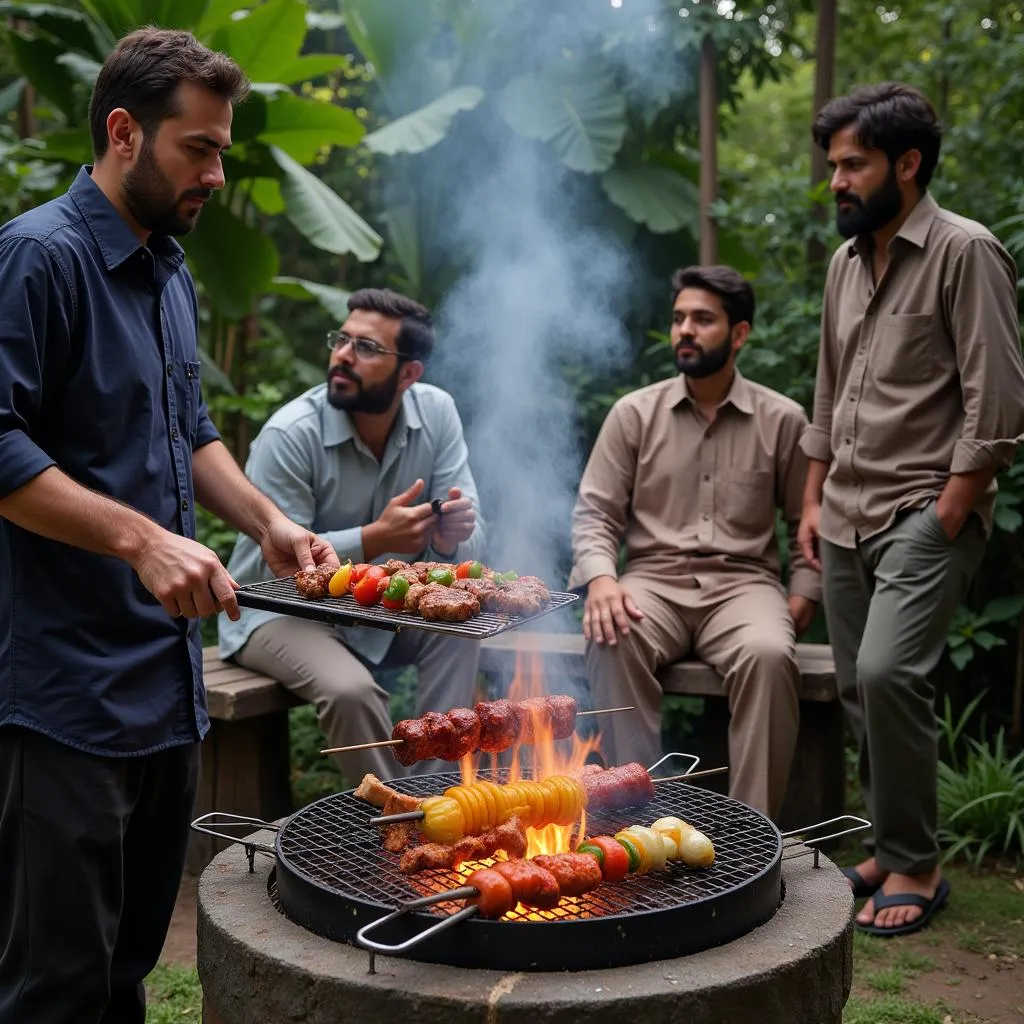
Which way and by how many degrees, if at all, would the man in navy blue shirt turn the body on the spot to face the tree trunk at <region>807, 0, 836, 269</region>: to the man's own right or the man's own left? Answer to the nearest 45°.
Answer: approximately 90° to the man's own left

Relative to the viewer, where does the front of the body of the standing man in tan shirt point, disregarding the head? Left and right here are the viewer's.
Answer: facing the viewer and to the left of the viewer

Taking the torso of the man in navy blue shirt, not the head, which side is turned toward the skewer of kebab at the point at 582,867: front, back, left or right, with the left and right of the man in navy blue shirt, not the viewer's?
front

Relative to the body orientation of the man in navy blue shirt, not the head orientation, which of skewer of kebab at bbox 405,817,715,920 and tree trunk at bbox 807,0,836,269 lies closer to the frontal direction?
the skewer of kebab

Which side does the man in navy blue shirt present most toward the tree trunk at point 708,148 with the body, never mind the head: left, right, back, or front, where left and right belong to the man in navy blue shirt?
left

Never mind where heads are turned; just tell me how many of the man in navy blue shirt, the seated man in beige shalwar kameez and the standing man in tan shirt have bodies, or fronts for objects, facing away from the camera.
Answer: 0

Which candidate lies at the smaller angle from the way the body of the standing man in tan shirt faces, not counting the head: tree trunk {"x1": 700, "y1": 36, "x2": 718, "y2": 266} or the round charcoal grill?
the round charcoal grill

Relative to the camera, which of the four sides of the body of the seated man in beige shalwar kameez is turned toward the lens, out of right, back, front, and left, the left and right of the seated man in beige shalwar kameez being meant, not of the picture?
front

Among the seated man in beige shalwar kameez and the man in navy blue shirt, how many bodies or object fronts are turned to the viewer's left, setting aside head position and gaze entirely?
0

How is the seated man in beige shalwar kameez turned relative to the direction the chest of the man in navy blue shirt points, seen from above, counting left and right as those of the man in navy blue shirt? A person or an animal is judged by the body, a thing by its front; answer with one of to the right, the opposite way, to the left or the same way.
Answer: to the right

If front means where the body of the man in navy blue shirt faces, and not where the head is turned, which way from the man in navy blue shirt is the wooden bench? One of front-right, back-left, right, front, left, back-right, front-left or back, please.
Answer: left

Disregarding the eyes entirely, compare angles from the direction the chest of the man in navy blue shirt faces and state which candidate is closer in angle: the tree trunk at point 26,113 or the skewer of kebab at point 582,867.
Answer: the skewer of kebab

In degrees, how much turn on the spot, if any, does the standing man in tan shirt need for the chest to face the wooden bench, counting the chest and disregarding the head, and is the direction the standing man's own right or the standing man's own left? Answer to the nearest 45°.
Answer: approximately 45° to the standing man's own right

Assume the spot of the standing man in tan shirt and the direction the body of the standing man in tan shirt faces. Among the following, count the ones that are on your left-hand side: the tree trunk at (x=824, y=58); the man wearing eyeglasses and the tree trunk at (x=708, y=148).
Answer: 0

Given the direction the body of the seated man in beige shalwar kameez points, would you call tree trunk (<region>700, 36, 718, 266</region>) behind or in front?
behind

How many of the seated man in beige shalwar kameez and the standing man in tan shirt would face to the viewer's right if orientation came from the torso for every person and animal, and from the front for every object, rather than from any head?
0
